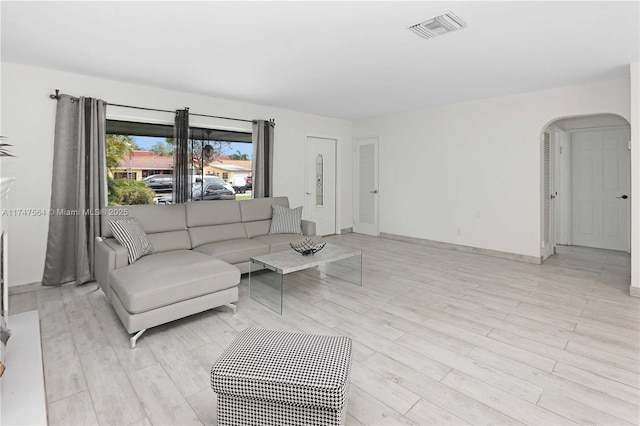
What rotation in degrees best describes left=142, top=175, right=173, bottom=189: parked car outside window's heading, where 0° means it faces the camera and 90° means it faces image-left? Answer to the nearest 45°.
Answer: approximately 90°

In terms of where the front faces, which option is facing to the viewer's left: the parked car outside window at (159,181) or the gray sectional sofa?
the parked car outside window

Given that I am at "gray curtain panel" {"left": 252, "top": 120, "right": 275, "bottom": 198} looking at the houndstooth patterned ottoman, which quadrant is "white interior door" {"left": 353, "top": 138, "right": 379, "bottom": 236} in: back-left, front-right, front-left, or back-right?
back-left

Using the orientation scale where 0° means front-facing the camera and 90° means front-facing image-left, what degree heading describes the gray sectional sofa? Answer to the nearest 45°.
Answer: approximately 315°

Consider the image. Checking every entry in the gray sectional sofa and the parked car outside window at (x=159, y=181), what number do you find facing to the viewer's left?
1

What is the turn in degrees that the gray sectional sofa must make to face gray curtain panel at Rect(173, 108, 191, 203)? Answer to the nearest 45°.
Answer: approximately 135° to its left

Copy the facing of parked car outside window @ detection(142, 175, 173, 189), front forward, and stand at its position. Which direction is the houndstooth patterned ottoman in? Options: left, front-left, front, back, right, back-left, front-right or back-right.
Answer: left
